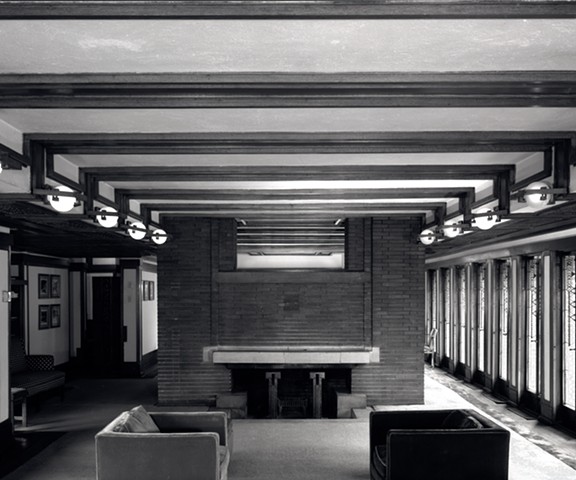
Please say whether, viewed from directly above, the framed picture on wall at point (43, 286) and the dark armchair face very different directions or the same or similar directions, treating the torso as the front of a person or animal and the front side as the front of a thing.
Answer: very different directions

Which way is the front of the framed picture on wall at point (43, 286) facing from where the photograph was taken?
facing the viewer and to the right of the viewer

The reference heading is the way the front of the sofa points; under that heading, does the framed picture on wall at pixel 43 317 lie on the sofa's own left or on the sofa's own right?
on the sofa's own left

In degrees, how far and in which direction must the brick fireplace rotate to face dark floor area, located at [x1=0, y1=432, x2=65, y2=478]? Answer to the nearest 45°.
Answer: approximately 45° to its right

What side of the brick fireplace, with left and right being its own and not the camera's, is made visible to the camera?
front

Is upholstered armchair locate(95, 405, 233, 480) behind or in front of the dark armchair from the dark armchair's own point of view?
in front

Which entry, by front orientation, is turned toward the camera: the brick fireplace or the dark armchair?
the brick fireplace

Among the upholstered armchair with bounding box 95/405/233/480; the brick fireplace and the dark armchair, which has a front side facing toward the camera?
the brick fireplace

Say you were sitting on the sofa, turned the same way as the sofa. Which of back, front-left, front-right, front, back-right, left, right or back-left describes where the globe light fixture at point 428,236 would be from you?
front
